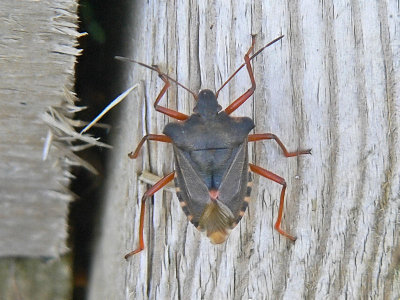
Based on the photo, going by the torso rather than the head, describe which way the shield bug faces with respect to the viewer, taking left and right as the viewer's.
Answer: facing away from the viewer

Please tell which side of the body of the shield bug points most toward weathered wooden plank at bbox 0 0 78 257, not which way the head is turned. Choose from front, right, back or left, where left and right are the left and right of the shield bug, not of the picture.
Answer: left
